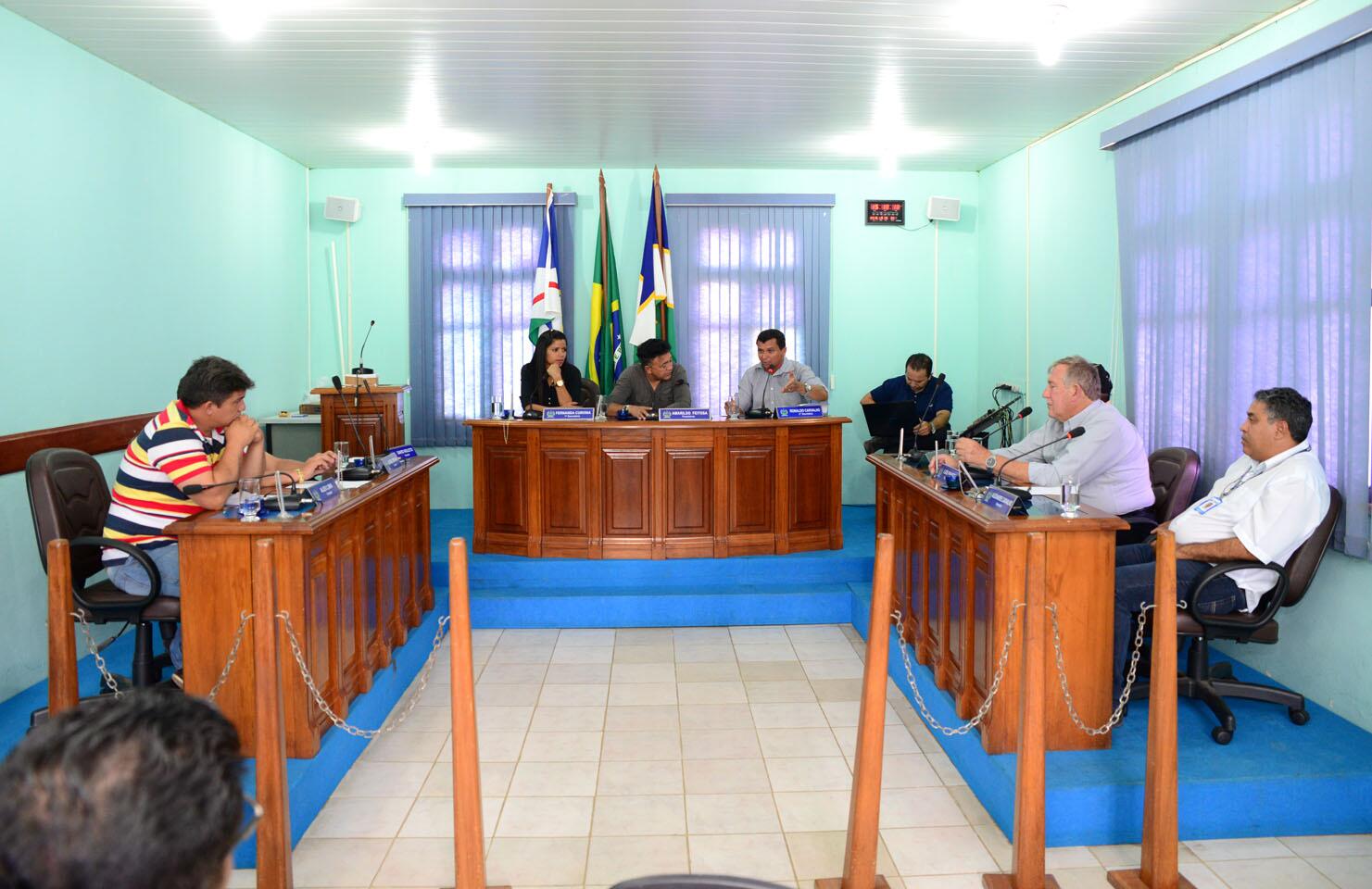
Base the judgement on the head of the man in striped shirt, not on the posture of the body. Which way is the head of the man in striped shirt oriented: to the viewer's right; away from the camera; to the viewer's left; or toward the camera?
to the viewer's right

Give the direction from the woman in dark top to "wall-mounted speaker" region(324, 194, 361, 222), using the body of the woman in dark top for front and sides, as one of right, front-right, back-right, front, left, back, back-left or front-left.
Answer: back-right

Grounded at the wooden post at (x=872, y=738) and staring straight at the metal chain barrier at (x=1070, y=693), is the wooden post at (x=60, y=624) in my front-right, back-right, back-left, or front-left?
back-left

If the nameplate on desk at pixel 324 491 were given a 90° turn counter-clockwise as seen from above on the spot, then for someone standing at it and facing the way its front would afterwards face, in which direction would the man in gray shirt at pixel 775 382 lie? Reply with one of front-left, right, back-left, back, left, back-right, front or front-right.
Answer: front

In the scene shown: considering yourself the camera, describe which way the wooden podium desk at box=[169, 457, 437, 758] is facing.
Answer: facing the viewer and to the right of the viewer

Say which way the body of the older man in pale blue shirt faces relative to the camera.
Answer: to the viewer's left

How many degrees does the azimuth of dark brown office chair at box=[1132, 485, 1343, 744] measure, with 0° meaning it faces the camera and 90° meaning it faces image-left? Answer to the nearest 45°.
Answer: approximately 90°

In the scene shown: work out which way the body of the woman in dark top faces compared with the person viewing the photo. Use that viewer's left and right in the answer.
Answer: facing the viewer

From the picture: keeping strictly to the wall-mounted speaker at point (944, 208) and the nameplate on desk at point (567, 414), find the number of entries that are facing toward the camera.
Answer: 2

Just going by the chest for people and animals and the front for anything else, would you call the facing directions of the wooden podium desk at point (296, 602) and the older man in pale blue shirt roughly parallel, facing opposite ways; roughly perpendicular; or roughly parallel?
roughly parallel, facing opposite ways

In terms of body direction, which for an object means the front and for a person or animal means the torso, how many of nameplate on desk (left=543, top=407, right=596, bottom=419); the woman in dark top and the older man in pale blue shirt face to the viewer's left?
1

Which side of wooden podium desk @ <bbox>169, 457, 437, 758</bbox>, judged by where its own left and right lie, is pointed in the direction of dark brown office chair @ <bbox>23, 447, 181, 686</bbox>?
back

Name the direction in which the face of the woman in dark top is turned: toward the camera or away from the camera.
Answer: toward the camera

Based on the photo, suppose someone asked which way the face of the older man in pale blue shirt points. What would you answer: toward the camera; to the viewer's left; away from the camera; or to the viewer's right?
to the viewer's left
